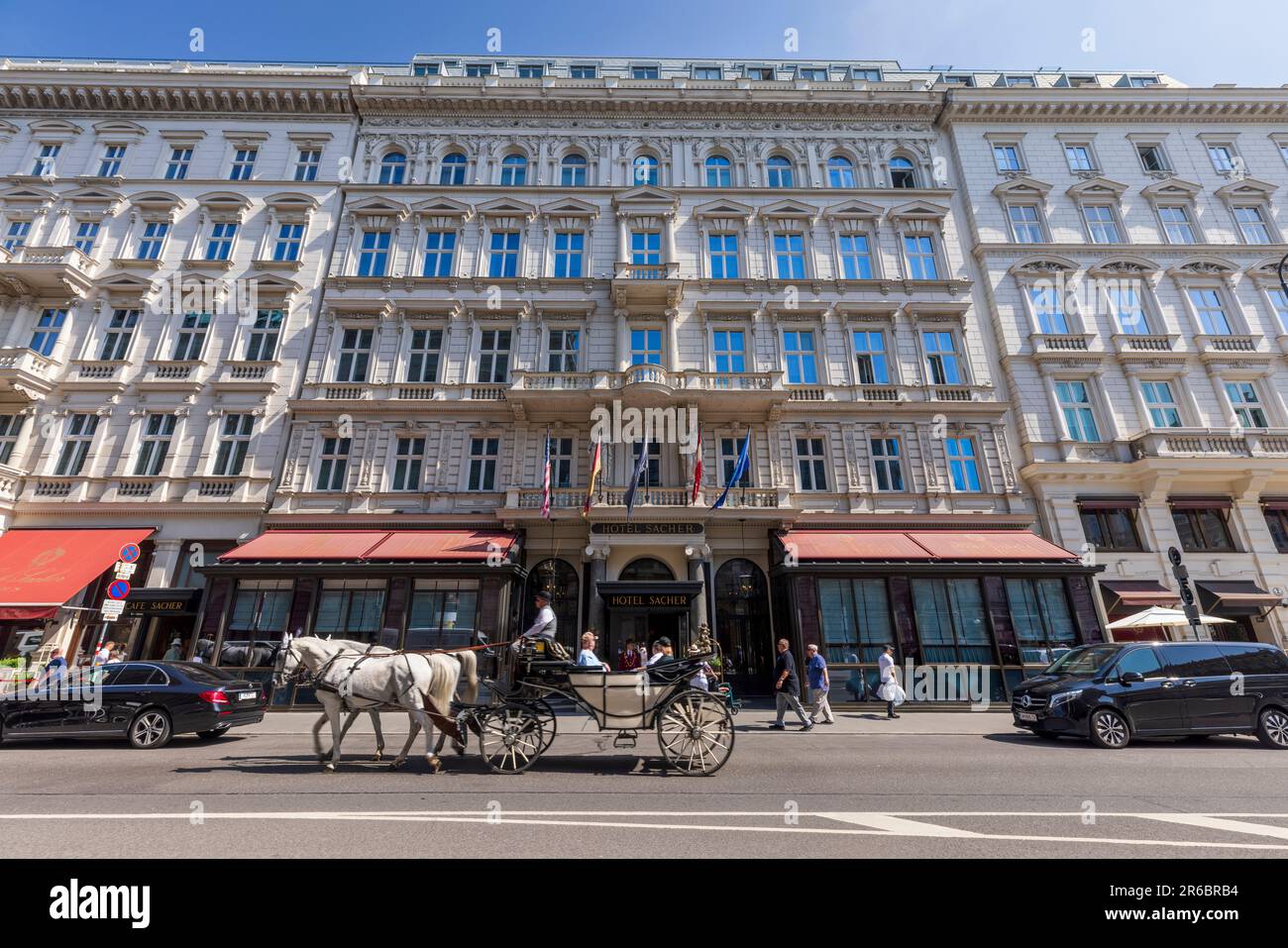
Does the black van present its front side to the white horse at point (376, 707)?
yes

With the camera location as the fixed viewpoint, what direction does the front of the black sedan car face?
facing away from the viewer and to the left of the viewer

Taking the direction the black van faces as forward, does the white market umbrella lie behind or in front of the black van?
behind

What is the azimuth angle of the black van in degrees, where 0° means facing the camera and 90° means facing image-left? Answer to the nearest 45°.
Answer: approximately 45°

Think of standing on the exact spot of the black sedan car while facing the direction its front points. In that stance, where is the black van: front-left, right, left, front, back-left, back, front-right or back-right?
back

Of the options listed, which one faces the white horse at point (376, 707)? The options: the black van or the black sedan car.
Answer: the black van

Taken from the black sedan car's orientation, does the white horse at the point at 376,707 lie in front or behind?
behind
